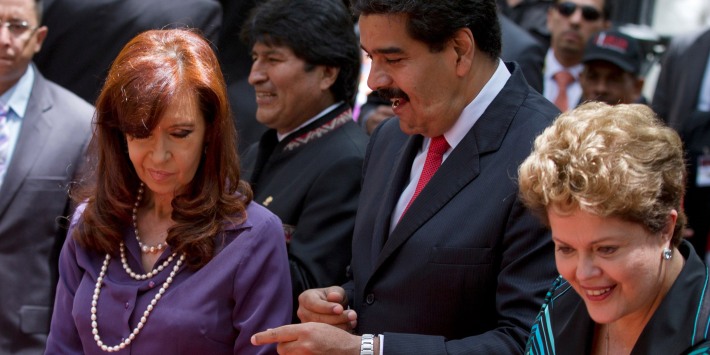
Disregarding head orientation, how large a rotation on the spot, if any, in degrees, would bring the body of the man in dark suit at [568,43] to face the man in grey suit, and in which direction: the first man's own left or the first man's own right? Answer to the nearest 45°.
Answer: approximately 45° to the first man's own right

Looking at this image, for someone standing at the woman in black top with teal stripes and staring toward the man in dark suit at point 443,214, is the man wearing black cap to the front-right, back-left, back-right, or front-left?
front-right

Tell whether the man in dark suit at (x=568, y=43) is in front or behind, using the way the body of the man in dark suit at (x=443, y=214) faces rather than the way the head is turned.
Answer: behind

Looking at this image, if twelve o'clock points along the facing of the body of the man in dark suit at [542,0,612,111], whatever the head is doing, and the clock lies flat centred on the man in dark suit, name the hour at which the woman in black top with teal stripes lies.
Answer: The woman in black top with teal stripes is roughly at 12 o'clock from the man in dark suit.

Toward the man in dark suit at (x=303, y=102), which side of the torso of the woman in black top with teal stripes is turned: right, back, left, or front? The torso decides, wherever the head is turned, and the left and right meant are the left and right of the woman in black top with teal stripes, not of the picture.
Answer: right

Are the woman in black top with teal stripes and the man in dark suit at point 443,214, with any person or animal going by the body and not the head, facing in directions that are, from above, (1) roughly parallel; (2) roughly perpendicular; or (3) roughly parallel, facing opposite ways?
roughly parallel

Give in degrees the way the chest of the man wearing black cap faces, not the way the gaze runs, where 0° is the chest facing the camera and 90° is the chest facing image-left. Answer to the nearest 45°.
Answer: approximately 0°

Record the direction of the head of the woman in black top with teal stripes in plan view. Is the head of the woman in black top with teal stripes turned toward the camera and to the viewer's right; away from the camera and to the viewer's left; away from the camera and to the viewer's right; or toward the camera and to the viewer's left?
toward the camera and to the viewer's left

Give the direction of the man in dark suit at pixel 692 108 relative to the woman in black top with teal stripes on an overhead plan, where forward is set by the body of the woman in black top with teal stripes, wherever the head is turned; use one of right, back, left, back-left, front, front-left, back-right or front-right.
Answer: back-right

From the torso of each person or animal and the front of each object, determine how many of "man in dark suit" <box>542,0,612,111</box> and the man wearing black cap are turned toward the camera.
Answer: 2

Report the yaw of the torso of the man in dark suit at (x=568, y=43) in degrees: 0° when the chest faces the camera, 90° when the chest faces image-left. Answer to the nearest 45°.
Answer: approximately 0°

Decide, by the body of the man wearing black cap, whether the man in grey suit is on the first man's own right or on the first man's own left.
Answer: on the first man's own right

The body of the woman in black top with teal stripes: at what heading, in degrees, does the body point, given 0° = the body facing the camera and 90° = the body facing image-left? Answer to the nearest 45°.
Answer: approximately 45°

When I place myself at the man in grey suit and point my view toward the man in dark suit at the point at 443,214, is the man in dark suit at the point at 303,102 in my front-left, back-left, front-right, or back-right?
front-left

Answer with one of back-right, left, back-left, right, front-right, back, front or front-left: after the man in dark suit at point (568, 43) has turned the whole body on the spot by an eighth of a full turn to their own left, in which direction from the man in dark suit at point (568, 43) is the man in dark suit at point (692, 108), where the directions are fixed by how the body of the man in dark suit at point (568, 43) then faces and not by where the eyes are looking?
front
